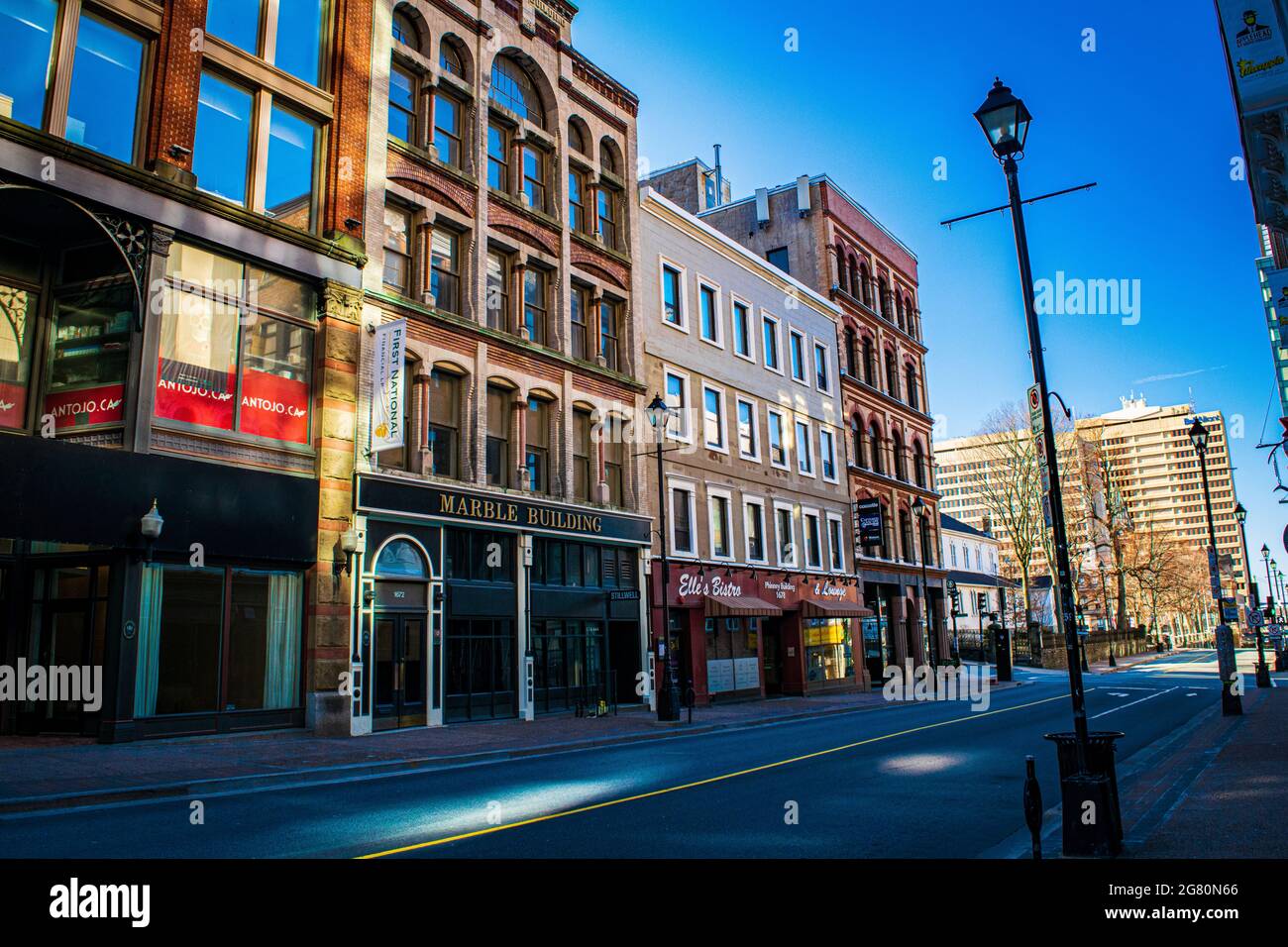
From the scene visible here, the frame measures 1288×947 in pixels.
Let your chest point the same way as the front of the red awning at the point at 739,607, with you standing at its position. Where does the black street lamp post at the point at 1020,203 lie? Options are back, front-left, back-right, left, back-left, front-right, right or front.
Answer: front-right

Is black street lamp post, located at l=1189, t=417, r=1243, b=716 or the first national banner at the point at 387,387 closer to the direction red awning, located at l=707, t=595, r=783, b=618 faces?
the black street lamp post

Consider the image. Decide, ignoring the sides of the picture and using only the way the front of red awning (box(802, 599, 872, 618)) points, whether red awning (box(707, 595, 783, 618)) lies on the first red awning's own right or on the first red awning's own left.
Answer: on the first red awning's own right

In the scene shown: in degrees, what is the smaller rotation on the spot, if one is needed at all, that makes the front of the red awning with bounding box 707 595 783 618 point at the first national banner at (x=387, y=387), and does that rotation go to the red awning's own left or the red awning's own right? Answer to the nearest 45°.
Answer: approximately 90° to the red awning's own right

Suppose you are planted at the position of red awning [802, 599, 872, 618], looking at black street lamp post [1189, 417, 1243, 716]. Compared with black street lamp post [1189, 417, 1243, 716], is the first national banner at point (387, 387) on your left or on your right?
right

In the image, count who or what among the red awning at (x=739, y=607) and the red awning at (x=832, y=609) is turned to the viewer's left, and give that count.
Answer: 0

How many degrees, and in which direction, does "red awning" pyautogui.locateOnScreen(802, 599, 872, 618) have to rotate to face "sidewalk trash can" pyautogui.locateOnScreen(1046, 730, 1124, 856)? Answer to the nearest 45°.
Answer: approximately 45° to its right

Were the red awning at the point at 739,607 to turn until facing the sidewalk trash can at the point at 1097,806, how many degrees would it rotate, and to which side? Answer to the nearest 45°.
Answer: approximately 45° to its right

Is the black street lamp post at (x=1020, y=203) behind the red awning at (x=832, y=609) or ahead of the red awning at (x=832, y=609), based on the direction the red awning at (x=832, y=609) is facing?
ahead

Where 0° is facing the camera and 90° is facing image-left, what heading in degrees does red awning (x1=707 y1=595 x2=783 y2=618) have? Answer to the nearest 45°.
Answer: approximately 315°
